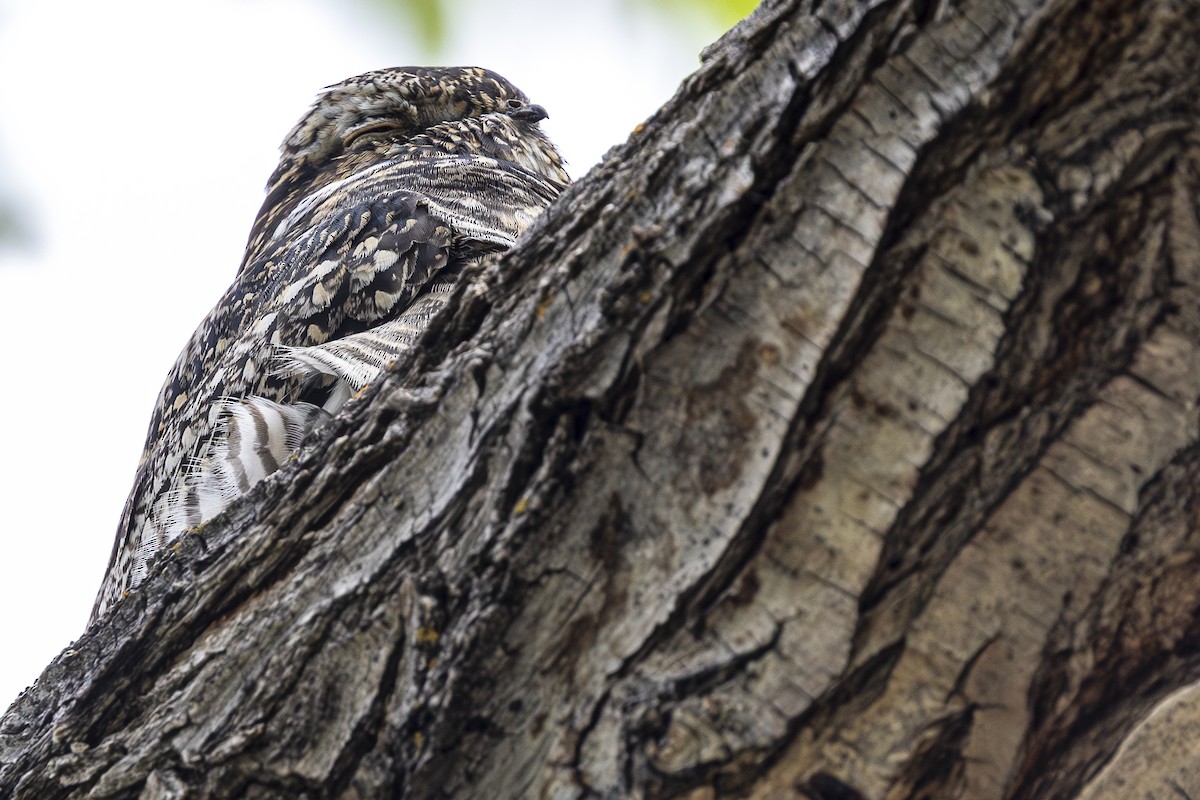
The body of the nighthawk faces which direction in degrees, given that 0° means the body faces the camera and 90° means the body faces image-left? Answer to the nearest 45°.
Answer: approximately 270°
